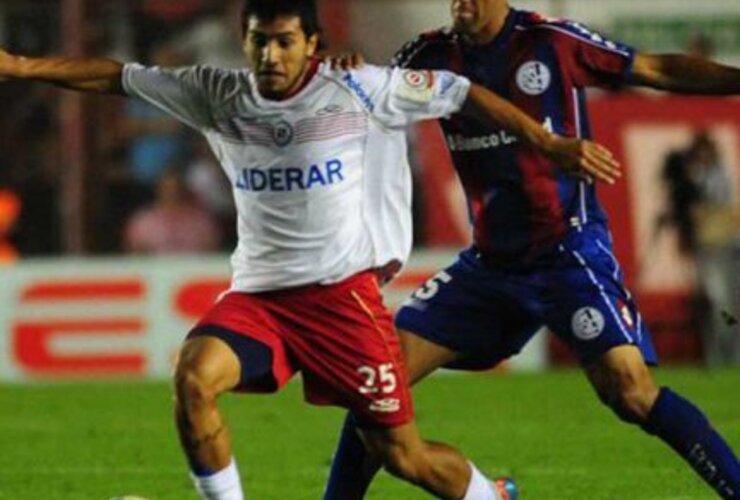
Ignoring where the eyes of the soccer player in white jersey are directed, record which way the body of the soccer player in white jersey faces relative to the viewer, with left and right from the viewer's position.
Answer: facing the viewer and to the left of the viewer

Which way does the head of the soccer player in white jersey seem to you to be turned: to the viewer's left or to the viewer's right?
to the viewer's left

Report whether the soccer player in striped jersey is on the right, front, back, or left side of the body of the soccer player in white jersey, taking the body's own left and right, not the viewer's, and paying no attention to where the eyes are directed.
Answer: back

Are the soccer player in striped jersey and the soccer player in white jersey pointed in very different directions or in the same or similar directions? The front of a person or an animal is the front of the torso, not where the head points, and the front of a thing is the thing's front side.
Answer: same or similar directions

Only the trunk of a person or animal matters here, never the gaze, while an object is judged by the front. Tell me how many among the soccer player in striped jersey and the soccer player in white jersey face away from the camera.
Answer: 0

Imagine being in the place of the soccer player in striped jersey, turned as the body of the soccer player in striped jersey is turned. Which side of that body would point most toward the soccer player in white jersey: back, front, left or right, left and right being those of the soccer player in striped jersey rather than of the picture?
front
